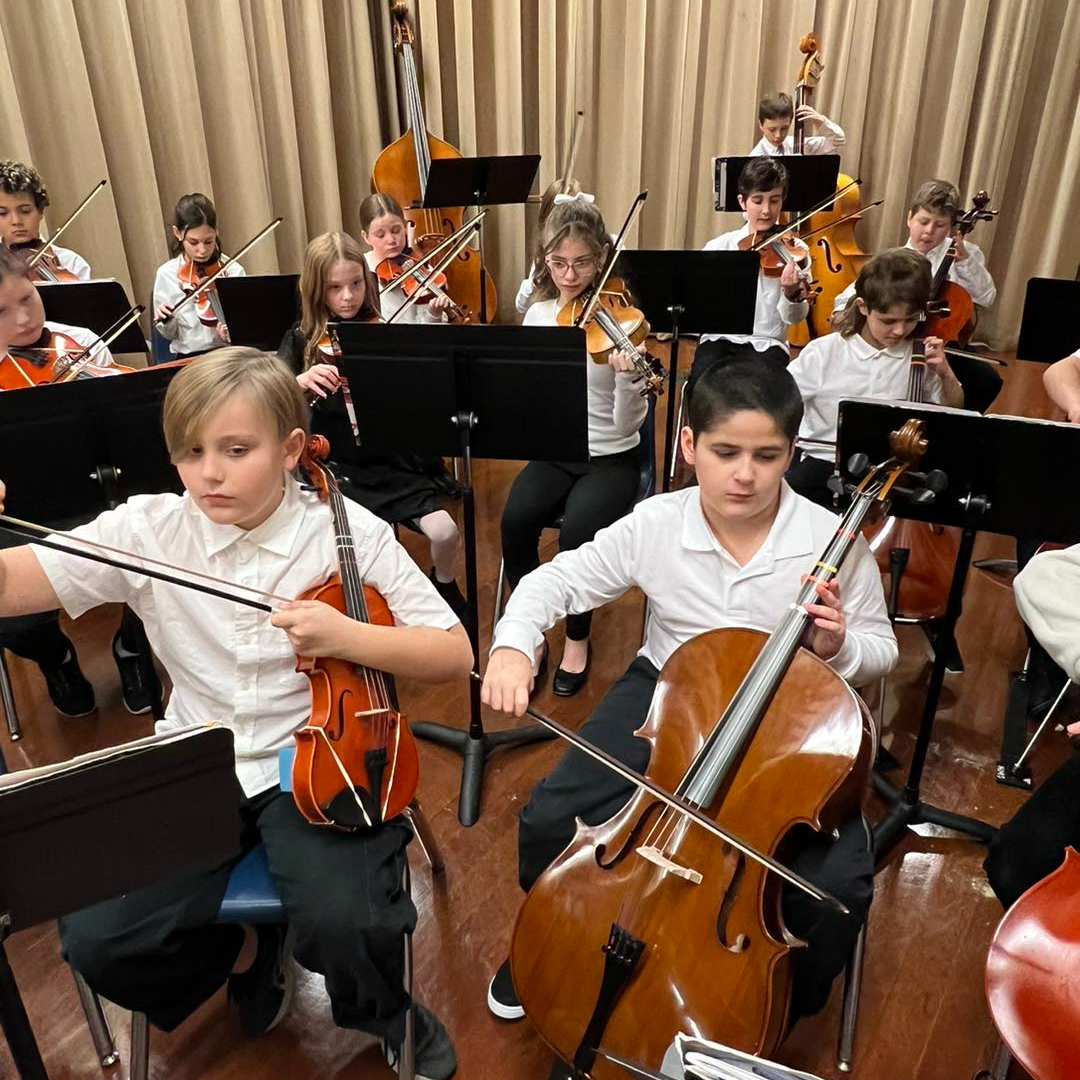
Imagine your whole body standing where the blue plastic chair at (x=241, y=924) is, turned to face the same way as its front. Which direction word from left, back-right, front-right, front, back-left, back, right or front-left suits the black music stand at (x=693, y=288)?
back-left

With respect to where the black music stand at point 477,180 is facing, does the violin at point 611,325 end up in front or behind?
behind

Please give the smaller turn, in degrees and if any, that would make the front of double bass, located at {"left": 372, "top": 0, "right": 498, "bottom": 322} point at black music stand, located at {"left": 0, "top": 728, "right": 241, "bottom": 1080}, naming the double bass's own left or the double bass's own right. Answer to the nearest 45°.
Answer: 0° — it already faces it

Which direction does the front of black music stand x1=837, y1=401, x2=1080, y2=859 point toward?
away from the camera

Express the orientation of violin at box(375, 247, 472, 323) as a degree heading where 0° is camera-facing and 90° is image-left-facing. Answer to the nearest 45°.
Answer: approximately 0°

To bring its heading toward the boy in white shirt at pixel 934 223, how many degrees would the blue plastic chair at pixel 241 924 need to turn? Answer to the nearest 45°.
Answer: approximately 135° to its left

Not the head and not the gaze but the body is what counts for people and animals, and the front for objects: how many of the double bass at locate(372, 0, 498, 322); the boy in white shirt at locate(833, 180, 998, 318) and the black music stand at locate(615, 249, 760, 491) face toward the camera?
2
